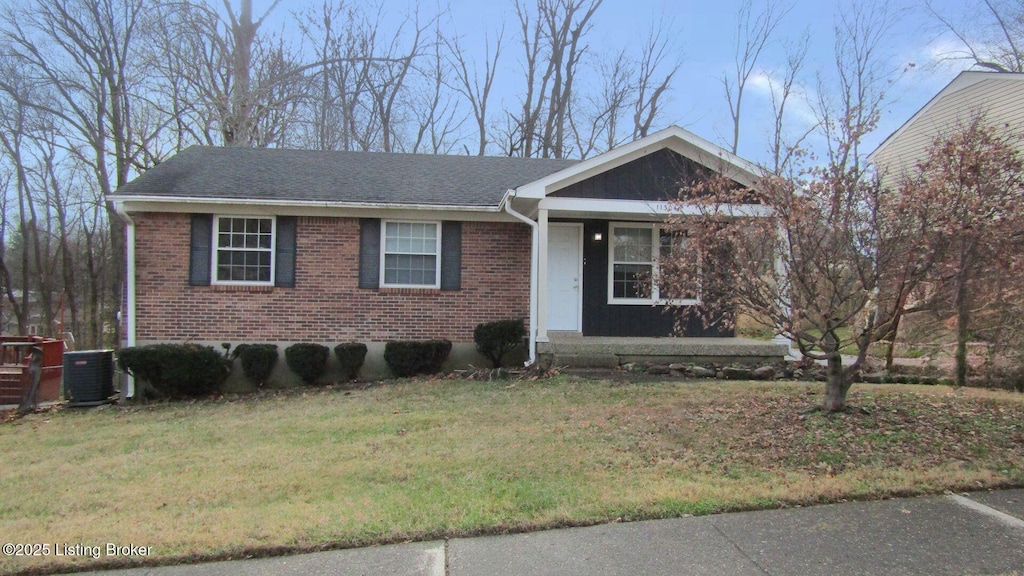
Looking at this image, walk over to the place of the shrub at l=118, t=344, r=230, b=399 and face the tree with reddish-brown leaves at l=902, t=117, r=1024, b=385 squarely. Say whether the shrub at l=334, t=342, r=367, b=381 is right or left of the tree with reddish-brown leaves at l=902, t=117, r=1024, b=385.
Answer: left

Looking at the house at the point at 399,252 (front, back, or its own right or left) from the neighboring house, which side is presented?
left

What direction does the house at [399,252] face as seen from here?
toward the camera

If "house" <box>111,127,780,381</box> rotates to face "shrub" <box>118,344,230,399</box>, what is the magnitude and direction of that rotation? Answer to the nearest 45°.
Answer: approximately 90° to its right

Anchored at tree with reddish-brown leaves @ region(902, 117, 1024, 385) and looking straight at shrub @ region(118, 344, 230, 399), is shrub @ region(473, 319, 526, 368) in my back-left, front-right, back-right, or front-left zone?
front-right
